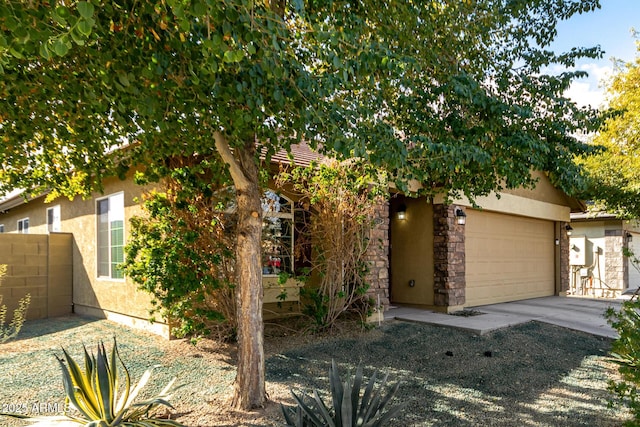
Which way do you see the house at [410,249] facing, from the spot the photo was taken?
facing the viewer and to the right of the viewer

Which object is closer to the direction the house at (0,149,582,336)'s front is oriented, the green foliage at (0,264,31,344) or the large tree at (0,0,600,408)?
the large tree

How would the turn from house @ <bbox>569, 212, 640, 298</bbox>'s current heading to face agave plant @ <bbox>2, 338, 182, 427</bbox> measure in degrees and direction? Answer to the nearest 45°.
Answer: approximately 45° to its right

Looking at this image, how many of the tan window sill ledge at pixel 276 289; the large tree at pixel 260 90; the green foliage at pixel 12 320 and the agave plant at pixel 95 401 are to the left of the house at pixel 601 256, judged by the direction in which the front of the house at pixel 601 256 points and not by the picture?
0

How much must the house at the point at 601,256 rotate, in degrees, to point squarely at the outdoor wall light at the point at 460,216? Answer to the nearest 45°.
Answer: approximately 45° to its right

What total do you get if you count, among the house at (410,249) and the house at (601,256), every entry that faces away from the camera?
0

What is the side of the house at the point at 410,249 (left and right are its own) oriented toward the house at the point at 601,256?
left

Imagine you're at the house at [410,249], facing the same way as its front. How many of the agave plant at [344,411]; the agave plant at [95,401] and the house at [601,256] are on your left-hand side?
1

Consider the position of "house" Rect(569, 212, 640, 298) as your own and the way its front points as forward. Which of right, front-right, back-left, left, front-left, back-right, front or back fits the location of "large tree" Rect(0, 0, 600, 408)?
front-right

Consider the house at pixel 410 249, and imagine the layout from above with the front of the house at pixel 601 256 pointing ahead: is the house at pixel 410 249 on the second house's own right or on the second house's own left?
on the second house's own right

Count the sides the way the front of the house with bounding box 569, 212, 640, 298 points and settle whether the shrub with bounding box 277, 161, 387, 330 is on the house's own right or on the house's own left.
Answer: on the house's own right

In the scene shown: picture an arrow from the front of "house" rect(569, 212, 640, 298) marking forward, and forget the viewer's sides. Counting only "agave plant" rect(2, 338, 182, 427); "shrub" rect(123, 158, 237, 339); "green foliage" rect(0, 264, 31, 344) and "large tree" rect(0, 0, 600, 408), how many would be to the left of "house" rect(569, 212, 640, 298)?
0
